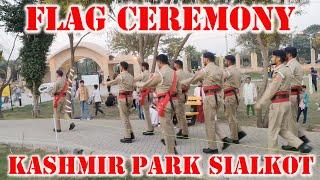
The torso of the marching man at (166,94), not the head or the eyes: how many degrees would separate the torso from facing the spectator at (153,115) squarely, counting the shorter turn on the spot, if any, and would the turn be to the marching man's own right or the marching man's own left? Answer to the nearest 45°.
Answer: approximately 45° to the marching man's own right

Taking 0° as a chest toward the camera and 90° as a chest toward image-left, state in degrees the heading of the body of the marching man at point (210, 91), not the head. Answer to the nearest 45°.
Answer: approximately 135°

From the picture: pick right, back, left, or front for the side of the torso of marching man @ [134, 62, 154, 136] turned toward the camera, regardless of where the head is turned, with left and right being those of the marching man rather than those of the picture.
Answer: left

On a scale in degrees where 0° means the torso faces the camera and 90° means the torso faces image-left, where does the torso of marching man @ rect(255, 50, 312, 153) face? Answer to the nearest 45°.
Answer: approximately 90°

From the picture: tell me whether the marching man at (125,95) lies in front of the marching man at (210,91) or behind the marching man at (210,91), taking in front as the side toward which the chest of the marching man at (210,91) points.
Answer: in front

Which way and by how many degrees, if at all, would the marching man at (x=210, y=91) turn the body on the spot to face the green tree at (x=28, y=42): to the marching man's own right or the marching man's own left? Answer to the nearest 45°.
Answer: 0° — they already face it

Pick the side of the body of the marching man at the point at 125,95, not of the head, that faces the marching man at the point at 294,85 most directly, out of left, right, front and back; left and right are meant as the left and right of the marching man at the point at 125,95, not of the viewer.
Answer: back

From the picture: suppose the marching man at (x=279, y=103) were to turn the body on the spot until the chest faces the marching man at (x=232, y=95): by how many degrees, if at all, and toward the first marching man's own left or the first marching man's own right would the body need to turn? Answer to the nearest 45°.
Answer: approximately 45° to the first marching man's own right

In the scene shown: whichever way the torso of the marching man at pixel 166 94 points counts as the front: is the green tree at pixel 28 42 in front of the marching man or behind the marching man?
in front

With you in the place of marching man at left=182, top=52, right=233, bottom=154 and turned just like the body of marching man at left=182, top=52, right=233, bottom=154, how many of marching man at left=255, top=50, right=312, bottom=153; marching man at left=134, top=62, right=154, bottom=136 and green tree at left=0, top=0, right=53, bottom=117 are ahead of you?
2

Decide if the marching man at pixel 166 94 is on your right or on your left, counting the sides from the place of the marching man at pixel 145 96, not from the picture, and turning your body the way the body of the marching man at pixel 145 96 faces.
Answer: on your left
